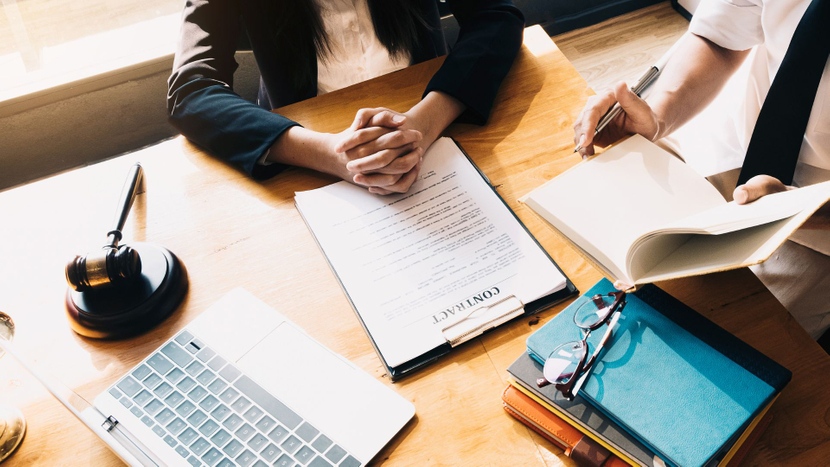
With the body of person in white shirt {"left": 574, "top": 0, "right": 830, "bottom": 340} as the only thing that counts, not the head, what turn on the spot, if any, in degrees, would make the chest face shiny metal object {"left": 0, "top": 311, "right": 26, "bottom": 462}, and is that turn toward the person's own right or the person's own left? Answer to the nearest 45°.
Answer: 0° — they already face it

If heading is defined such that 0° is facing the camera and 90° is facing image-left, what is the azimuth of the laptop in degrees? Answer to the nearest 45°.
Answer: approximately 225°

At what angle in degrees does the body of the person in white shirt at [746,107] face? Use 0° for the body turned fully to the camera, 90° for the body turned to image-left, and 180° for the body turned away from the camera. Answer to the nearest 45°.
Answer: approximately 45°
